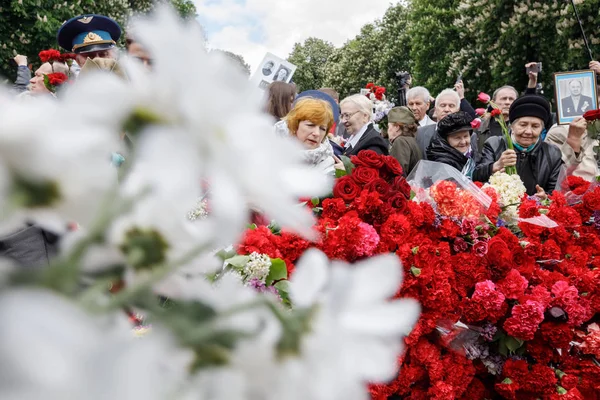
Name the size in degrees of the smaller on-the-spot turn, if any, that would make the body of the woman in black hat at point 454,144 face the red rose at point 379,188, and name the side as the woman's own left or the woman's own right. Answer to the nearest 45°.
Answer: approximately 45° to the woman's own right

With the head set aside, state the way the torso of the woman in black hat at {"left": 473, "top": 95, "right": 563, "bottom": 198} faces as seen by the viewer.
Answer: toward the camera

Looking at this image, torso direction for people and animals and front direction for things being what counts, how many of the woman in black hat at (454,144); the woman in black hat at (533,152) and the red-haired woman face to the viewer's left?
0

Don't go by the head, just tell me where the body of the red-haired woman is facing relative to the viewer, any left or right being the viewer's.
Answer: facing the viewer and to the right of the viewer

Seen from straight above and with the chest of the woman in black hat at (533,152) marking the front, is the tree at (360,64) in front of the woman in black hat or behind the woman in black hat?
behind

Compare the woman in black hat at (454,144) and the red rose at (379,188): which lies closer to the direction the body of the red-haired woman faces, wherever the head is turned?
the red rose

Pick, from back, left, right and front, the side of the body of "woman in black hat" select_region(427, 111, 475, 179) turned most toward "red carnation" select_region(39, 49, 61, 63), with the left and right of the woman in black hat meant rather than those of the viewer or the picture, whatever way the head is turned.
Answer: right

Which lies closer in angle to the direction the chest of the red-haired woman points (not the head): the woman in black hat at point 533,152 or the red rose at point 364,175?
the red rose

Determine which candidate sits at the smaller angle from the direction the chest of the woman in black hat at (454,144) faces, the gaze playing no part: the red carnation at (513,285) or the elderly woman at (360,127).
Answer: the red carnation

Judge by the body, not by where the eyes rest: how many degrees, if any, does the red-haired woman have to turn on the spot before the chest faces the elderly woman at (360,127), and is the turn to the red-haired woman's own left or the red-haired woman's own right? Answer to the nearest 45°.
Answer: approximately 135° to the red-haired woman's own left
